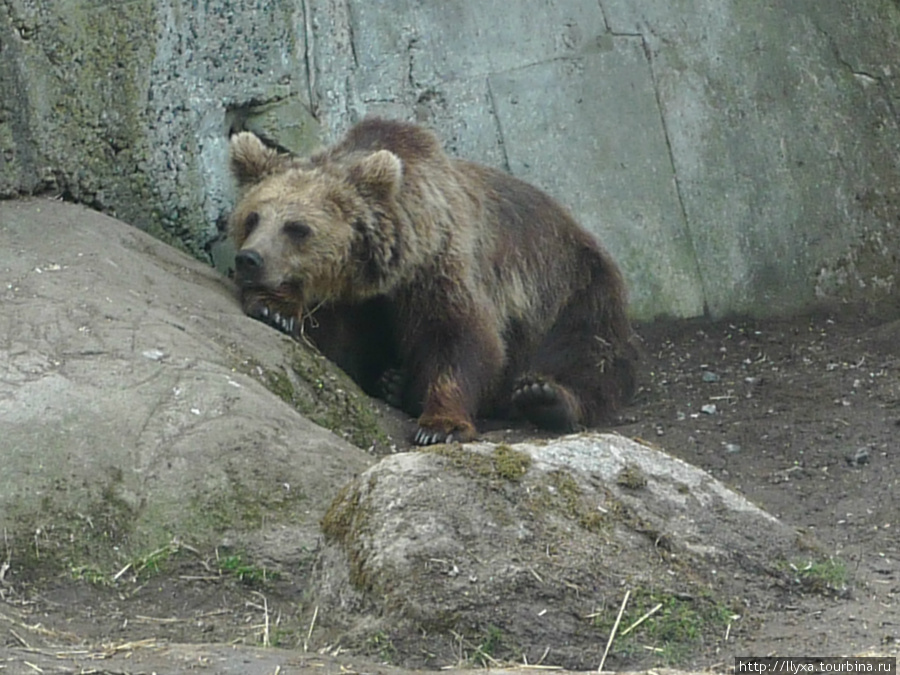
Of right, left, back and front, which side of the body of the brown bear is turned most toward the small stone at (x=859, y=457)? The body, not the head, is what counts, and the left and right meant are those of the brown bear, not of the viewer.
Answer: left

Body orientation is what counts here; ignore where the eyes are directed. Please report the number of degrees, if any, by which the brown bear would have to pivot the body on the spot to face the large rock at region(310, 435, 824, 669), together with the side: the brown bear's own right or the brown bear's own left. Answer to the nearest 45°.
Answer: approximately 45° to the brown bear's own left

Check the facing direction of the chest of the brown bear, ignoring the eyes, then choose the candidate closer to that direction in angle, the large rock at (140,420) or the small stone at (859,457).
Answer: the large rock

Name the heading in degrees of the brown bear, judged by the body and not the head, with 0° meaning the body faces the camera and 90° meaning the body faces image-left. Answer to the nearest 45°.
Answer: approximately 45°

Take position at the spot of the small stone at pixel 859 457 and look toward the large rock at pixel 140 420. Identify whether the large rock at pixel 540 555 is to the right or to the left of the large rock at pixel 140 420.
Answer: left
